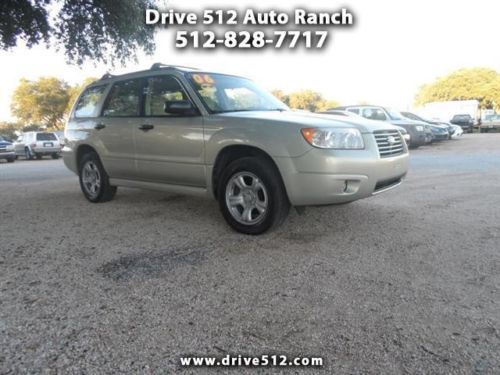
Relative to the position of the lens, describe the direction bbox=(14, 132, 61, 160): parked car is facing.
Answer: facing away from the viewer and to the left of the viewer

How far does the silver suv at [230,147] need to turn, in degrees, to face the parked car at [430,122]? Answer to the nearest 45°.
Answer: approximately 90° to its left

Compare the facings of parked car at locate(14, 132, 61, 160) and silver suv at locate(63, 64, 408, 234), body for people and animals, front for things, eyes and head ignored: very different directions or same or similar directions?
very different directions

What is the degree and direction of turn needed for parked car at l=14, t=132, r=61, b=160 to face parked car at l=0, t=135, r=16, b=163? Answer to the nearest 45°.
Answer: approximately 90° to its left

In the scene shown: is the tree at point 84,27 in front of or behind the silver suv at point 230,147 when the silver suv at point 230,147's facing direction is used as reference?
behind

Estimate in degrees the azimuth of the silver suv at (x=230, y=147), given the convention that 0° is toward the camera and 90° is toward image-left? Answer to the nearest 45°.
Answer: approximately 315°

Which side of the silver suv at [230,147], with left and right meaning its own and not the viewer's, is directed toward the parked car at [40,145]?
back

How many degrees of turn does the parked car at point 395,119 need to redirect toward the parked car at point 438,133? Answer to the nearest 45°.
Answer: approximately 90° to its left

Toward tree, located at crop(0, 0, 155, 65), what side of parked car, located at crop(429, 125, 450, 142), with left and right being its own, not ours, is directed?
right
